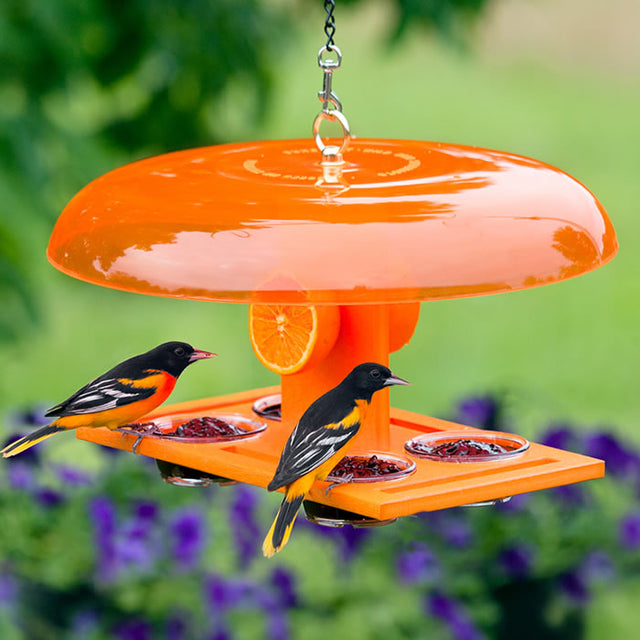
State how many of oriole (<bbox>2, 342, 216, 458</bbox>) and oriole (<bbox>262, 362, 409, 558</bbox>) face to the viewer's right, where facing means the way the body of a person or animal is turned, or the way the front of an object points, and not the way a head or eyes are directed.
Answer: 2

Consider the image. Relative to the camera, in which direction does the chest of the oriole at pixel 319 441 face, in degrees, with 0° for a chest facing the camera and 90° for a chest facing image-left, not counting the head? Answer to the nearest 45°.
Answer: approximately 270°

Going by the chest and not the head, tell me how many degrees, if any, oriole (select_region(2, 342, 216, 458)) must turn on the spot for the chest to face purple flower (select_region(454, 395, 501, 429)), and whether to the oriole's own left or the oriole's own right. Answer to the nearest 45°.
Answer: approximately 45° to the oriole's own left

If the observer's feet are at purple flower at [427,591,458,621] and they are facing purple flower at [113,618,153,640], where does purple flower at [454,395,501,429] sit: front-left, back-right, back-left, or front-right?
back-right

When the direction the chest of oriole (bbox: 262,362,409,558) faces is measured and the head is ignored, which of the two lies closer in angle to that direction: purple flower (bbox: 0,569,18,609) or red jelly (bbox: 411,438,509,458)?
the red jelly

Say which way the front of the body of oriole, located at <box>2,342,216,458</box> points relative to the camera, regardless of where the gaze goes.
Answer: to the viewer's right
